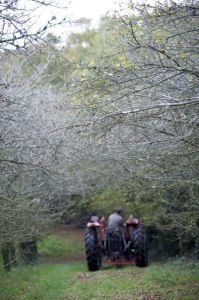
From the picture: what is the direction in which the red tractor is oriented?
away from the camera
